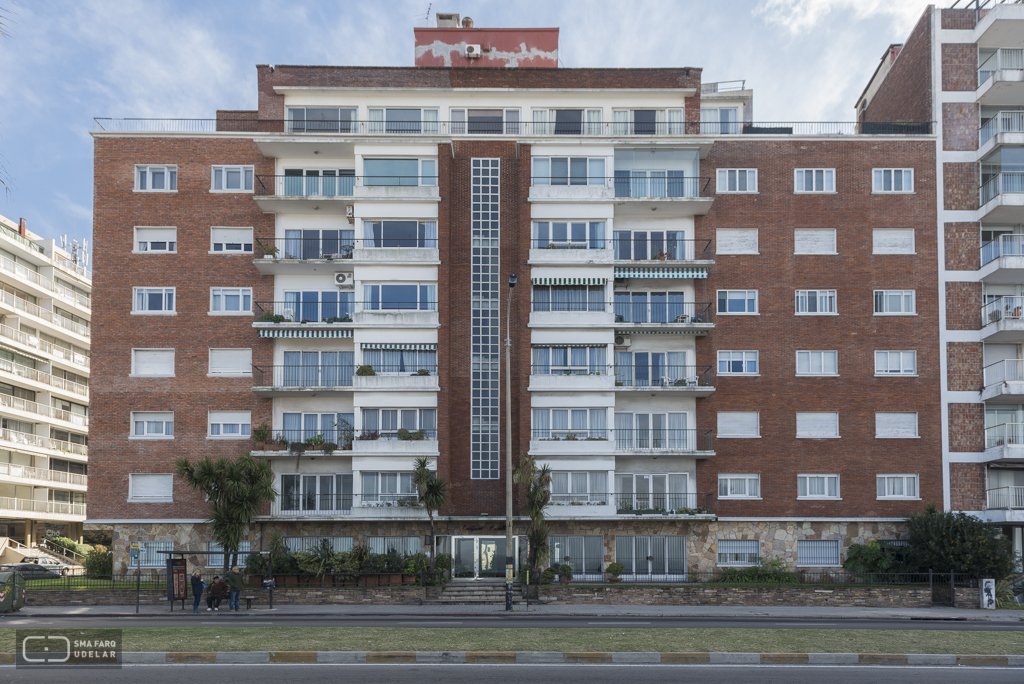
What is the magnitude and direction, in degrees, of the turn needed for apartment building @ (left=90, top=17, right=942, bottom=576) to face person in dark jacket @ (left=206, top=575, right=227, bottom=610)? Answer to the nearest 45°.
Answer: approximately 45° to its right

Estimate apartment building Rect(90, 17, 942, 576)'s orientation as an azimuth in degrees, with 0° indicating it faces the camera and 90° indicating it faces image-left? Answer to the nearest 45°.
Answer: approximately 0°

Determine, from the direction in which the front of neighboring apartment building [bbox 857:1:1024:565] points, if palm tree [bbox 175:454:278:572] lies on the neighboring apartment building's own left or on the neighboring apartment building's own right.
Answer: on the neighboring apartment building's own right

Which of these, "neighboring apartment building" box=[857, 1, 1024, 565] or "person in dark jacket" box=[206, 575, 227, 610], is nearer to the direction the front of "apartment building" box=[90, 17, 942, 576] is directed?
the person in dark jacket

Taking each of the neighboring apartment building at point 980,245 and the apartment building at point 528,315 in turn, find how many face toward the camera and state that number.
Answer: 2

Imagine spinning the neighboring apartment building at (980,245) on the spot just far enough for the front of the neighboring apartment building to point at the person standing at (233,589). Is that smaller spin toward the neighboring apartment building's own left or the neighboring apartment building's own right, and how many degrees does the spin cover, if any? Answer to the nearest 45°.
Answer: approximately 45° to the neighboring apartment building's own right

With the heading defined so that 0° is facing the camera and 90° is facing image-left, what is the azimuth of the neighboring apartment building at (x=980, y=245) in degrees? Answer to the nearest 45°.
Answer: approximately 0°
